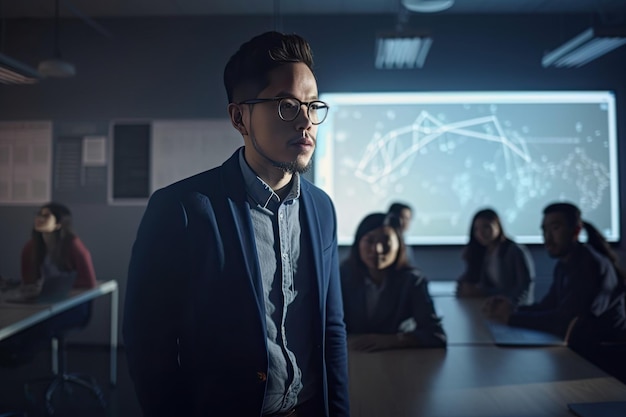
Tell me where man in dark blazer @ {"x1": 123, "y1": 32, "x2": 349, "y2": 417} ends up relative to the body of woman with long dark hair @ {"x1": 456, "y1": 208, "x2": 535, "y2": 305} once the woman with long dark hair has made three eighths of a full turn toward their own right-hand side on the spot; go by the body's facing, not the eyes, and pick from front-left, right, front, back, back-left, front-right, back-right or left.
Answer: back

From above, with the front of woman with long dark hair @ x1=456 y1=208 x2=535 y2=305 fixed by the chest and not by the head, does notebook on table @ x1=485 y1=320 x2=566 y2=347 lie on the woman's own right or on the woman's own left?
on the woman's own left

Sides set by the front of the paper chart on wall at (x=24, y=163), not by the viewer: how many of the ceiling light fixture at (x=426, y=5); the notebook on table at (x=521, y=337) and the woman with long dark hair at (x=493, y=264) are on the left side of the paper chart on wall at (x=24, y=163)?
3

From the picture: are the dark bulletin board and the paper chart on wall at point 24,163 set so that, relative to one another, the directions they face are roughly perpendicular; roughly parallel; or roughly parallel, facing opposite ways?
roughly parallel

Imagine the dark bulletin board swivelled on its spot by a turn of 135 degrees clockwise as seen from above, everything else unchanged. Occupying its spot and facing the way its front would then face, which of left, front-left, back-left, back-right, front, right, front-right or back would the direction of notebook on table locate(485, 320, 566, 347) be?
back-right

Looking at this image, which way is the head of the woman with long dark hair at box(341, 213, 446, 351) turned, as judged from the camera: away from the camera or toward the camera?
toward the camera

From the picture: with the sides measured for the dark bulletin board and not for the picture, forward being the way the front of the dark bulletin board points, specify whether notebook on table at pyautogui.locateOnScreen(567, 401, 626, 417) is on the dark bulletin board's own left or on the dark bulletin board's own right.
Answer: on the dark bulletin board's own left

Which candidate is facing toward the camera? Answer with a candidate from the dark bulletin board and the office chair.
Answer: the dark bulletin board

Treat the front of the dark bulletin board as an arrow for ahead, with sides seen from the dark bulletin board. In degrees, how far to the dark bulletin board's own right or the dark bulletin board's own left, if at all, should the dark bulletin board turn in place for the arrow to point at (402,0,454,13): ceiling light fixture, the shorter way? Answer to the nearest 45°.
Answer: approximately 90° to the dark bulletin board's own left

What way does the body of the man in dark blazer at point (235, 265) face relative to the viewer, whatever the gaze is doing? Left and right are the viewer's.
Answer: facing the viewer and to the right of the viewer

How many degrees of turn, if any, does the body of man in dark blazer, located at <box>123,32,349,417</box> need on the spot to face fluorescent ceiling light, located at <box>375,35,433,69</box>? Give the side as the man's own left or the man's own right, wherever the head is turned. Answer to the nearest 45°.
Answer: approximately 90° to the man's own left

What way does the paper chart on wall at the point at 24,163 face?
toward the camera

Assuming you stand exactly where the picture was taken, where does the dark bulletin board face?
facing the viewer

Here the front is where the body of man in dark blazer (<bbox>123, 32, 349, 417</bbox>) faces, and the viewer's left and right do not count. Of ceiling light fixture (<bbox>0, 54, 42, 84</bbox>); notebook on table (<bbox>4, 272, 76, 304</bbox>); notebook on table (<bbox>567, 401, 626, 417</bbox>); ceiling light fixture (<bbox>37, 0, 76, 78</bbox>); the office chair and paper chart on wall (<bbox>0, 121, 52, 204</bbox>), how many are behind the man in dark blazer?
5

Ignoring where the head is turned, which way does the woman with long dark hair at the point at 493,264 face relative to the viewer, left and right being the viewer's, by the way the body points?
facing the viewer and to the left of the viewer
